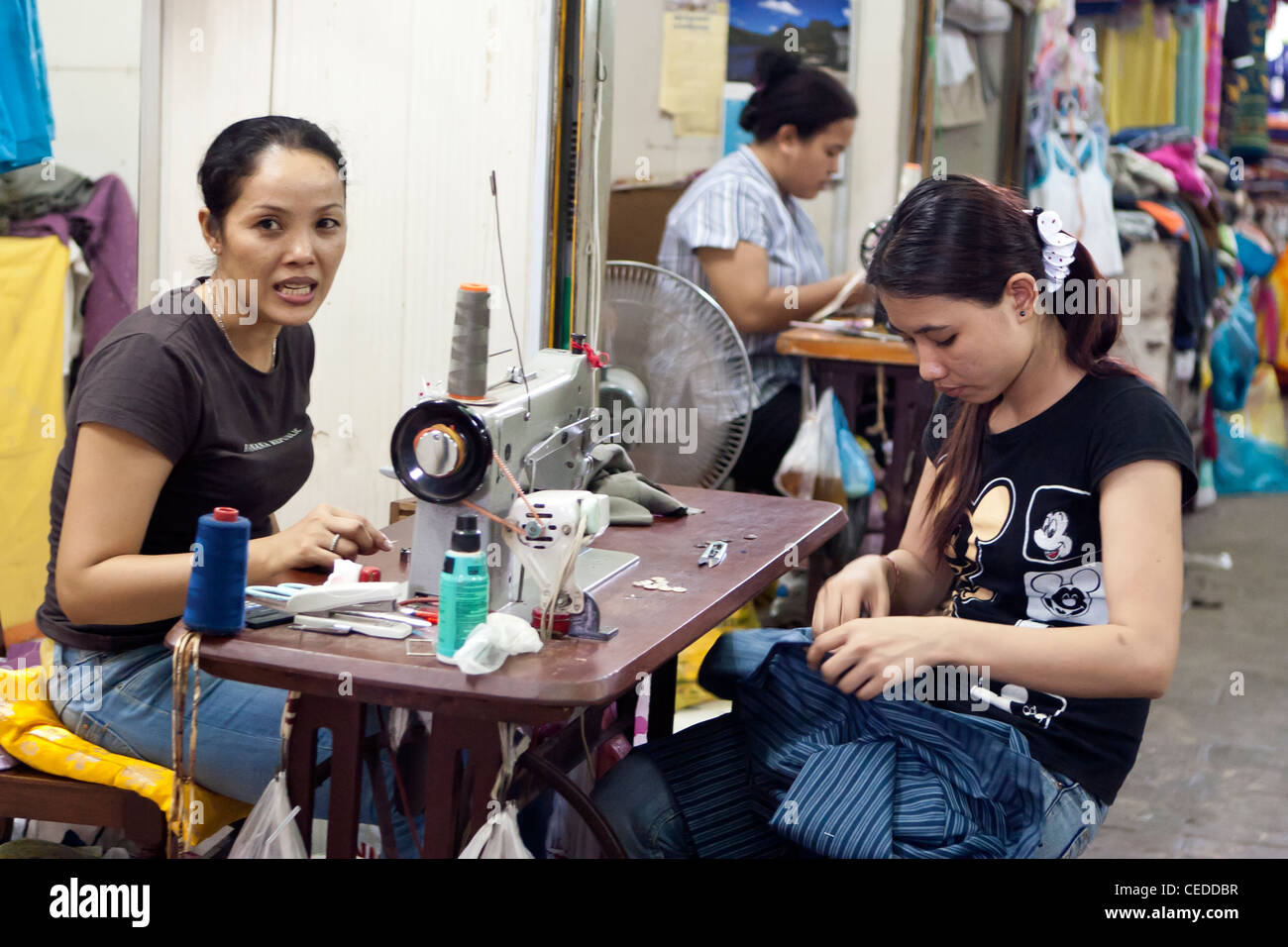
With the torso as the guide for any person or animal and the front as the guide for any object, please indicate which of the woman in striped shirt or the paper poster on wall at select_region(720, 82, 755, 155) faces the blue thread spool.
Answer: the paper poster on wall

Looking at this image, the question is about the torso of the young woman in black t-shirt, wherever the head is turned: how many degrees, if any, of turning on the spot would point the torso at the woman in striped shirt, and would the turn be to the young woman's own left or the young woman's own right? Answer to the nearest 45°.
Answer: approximately 135° to the young woman's own right

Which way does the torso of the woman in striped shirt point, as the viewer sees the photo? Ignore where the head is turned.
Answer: to the viewer's right

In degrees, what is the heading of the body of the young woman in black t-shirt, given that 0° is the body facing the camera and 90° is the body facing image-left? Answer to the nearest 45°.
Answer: approximately 45°

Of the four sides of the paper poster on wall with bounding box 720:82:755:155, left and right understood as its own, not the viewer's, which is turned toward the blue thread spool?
front

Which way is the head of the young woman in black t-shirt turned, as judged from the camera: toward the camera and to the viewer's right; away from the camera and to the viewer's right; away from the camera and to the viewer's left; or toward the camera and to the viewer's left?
toward the camera and to the viewer's left

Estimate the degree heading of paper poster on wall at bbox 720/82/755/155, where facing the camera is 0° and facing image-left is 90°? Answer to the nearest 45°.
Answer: approximately 0°
